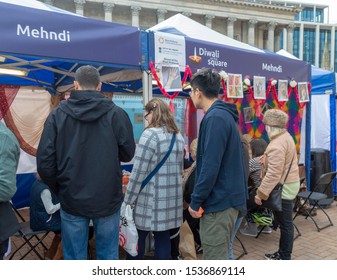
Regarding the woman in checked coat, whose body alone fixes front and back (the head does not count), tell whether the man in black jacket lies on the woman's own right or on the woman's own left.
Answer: on the woman's own left

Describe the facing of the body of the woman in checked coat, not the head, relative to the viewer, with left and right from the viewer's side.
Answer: facing away from the viewer and to the left of the viewer

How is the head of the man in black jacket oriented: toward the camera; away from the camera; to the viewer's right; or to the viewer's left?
away from the camera

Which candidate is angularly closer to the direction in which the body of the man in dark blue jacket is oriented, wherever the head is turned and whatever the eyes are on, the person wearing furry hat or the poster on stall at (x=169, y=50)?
the poster on stall

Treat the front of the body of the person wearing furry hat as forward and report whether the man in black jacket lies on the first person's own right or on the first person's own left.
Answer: on the first person's own left

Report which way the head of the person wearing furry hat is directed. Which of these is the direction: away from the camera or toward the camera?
away from the camera

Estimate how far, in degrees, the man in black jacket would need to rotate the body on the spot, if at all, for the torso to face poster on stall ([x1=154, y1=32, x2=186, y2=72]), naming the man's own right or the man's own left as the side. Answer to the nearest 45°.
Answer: approximately 45° to the man's own right

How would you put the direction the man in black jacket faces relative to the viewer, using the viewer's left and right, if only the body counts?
facing away from the viewer
